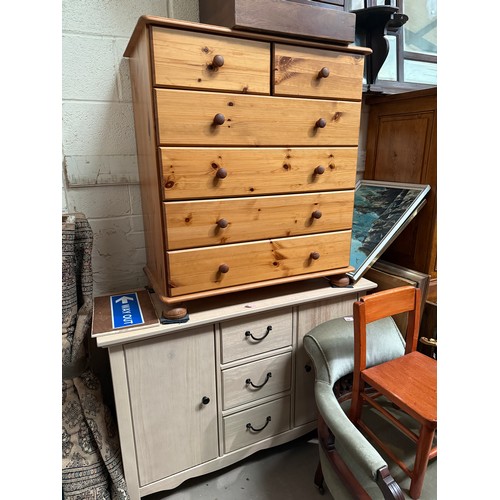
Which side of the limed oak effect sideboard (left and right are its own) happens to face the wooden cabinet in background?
left

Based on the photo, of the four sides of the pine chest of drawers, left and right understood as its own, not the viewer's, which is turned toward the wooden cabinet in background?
left

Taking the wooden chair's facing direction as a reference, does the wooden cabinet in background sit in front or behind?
behind
